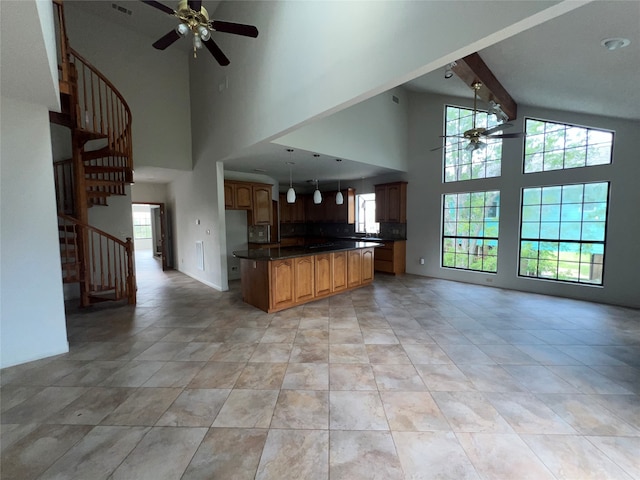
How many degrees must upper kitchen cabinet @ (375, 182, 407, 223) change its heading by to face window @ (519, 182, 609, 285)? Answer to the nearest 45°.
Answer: approximately 90° to its left

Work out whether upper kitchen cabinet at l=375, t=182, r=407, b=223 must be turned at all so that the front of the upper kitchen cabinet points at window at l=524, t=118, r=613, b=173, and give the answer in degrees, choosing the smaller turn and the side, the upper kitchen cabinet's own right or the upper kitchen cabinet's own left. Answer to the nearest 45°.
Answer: approximately 90° to the upper kitchen cabinet's own left

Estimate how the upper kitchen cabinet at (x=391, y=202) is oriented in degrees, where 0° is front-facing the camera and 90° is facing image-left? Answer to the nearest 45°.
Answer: approximately 45°

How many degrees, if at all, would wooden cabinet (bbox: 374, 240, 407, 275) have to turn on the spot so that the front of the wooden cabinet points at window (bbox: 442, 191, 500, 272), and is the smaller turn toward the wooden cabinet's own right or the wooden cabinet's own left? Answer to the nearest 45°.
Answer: approximately 135° to the wooden cabinet's own left

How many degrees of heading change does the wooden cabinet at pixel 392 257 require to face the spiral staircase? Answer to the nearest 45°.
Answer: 0° — it already faces it

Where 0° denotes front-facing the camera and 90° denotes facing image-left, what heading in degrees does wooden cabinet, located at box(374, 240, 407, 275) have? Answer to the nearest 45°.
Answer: approximately 45°

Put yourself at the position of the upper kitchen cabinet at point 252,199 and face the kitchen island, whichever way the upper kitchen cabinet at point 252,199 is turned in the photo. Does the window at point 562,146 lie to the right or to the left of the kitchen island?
left

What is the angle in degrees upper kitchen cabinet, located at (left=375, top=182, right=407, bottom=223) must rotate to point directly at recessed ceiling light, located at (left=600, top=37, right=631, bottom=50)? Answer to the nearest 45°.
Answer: approximately 45° to its left

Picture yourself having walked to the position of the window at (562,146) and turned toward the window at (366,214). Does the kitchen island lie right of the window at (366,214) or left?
left

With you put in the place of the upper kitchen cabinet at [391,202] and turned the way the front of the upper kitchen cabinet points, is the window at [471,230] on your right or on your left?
on your left

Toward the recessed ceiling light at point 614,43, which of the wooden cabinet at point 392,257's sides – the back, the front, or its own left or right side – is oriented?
left
